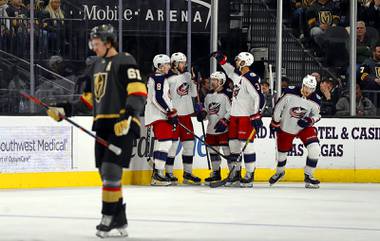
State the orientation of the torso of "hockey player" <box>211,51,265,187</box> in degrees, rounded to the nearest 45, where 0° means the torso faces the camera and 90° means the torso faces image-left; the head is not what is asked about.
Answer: approximately 45°

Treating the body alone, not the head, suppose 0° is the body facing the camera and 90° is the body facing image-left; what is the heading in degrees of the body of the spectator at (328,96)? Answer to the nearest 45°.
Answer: approximately 45°

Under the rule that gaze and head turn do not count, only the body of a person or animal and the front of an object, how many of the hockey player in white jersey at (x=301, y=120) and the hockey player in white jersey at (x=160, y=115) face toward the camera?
1

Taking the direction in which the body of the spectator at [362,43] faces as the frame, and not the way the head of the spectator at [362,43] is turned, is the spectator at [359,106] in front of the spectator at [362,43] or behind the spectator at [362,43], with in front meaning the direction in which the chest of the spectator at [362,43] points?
in front

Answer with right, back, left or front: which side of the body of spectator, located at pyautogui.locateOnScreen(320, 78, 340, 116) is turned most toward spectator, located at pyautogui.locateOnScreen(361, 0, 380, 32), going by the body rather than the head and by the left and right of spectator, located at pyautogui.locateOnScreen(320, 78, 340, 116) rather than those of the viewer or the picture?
back

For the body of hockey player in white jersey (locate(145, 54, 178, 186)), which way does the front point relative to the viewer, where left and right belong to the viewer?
facing to the right of the viewer

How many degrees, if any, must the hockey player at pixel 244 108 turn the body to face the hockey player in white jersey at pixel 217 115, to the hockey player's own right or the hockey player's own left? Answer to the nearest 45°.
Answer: approximately 90° to the hockey player's own right

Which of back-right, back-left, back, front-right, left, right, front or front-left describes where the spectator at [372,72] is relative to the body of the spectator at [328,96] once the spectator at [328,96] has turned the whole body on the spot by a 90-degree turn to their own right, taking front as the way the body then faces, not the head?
right

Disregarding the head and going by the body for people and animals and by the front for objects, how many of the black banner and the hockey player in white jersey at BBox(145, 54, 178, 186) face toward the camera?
1

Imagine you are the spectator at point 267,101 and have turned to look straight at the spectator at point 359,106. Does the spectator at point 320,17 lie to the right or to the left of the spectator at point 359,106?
left

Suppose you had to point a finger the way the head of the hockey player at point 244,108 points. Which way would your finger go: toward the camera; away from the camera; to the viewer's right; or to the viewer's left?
to the viewer's left

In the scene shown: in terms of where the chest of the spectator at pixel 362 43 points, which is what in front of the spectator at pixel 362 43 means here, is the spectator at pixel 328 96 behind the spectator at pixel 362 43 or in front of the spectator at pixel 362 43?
in front

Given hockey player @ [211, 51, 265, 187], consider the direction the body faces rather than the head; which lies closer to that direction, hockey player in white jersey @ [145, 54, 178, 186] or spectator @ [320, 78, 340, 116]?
the hockey player in white jersey

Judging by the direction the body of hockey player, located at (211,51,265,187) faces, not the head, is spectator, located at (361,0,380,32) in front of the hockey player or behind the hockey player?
behind

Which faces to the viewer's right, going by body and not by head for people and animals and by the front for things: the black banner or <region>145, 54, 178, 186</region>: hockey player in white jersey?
the hockey player in white jersey

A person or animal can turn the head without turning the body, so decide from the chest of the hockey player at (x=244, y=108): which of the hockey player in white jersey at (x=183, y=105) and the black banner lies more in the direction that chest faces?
the hockey player in white jersey

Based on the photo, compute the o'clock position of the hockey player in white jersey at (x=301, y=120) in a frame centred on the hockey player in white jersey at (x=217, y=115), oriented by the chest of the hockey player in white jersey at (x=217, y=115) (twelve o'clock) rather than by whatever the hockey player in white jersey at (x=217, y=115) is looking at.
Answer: the hockey player in white jersey at (x=301, y=120) is roughly at 8 o'clock from the hockey player in white jersey at (x=217, y=115).
